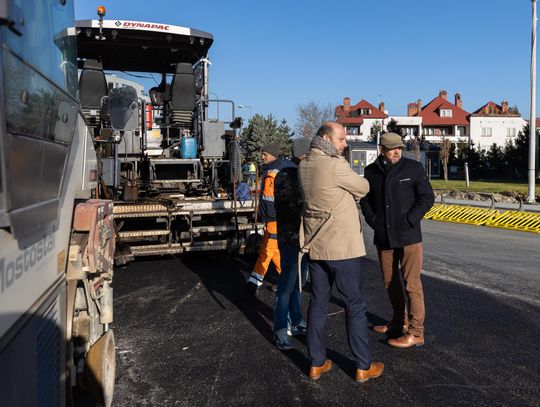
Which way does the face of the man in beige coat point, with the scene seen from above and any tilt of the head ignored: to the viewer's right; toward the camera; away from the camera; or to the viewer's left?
to the viewer's right

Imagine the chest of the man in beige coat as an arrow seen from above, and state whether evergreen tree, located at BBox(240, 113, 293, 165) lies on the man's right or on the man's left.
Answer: on the man's left

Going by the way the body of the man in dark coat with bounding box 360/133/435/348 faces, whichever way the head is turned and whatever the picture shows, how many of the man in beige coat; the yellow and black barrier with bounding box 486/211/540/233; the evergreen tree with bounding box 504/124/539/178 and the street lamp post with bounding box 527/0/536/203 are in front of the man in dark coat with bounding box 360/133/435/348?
1

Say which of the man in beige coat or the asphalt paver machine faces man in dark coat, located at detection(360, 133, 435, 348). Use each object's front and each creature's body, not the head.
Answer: the man in beige coat

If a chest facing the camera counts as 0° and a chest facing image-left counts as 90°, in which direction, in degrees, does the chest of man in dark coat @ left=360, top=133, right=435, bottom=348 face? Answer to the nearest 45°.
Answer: approximately 45°

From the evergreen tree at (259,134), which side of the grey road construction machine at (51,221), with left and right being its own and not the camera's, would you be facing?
front

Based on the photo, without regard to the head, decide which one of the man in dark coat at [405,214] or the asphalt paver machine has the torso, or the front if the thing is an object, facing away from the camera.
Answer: the asphalt paver machine

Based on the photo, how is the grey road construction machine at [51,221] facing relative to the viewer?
away from the camera

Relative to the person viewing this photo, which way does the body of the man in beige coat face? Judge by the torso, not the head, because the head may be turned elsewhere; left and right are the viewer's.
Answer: facing away from the viewer and to the right of the viewer

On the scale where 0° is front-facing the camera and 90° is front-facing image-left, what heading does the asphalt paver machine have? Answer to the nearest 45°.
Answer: approximately 180°

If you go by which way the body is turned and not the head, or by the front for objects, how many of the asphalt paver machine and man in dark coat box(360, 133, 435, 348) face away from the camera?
1
